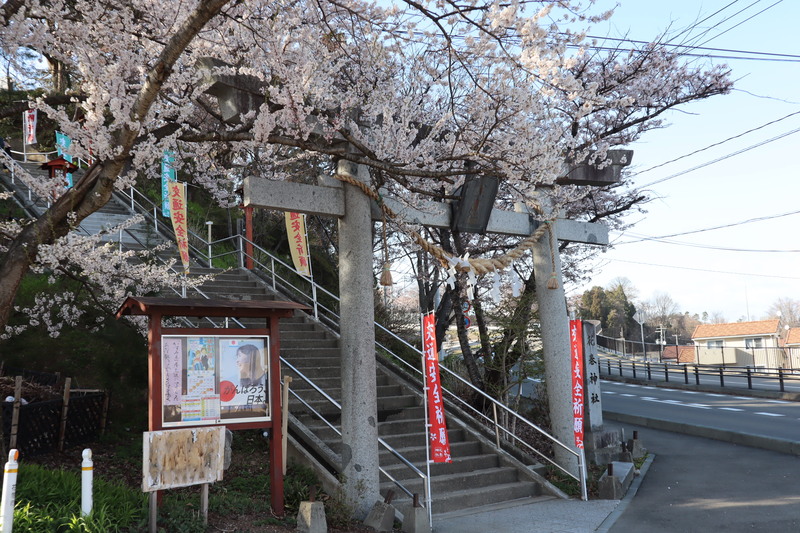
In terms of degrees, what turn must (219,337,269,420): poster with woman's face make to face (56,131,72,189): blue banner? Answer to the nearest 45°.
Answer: approximately 135° to its right

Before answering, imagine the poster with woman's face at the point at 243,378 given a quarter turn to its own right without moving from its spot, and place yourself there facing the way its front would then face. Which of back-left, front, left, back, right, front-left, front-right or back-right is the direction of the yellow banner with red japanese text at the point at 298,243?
right

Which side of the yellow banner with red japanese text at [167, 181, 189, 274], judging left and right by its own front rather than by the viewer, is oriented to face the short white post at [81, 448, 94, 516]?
front

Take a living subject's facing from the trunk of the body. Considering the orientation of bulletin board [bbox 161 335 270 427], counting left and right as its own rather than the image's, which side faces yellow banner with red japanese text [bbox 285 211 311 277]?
back

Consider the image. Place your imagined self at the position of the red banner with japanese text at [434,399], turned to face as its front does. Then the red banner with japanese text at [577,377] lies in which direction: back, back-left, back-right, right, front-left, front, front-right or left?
back-left

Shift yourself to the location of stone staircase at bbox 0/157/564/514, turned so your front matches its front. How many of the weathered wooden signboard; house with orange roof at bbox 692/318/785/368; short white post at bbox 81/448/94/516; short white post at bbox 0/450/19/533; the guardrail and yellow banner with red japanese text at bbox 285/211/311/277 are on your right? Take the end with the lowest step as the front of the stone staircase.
3

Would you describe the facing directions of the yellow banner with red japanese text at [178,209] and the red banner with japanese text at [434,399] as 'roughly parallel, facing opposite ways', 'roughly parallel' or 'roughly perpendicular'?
roughly parallel

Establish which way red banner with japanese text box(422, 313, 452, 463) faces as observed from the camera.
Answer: facing the viewer

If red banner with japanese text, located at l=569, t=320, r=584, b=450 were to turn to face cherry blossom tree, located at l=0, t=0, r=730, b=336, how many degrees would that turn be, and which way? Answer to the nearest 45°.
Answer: approximately 45° to its right

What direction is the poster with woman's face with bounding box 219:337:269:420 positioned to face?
toward the camera

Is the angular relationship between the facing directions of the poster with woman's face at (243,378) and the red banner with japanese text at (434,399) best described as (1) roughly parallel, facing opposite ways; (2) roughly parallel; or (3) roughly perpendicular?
roughly parallel

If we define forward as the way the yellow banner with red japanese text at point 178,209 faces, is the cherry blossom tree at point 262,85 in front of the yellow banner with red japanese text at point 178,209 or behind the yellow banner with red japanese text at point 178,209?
in front

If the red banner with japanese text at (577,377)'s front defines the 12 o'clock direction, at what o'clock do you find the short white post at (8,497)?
The short white post is roughly at 1 o'clock from the red banner with japanese text.

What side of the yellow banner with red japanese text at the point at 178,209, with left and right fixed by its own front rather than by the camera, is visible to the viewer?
front

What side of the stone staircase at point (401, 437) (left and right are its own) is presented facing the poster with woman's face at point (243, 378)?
right

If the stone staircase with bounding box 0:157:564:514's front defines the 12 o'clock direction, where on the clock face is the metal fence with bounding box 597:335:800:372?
The metal fence is roughly at 9 o'clock from the stone staircase.

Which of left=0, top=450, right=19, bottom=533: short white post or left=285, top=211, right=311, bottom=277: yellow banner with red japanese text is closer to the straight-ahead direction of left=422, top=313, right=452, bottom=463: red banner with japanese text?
the short white post
